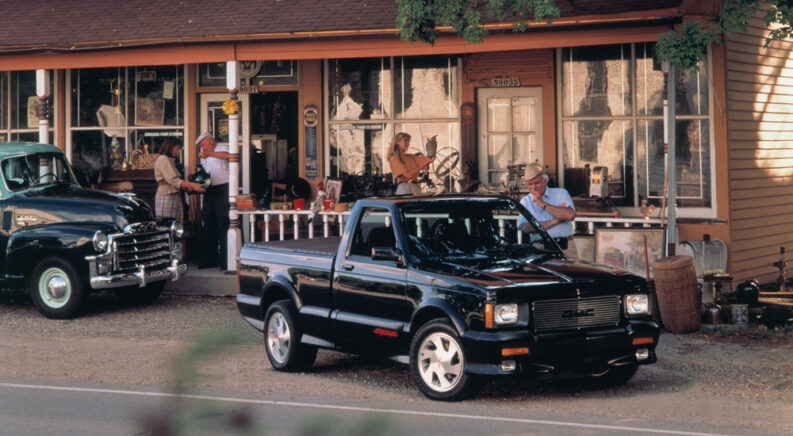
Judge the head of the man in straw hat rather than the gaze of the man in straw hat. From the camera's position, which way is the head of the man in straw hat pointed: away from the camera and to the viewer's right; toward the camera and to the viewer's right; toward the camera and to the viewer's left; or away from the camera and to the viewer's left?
toward the camera and to the viewer's left

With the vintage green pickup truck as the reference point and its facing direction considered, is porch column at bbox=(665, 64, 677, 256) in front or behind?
in front

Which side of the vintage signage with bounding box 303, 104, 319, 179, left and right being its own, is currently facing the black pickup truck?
front

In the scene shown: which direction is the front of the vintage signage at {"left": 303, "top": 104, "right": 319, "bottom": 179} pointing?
toward the camera

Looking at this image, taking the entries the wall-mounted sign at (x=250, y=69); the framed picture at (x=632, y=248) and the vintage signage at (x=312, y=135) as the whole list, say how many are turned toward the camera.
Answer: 3

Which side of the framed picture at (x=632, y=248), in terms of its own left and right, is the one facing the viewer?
front

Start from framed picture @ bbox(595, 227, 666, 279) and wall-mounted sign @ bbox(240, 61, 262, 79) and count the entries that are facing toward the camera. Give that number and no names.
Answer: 2

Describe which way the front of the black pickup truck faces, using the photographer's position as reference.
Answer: facing the viewer and to the right of the viewer

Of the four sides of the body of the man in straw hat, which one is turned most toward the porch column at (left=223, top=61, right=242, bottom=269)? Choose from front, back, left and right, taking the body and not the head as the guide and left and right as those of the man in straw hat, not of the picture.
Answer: right

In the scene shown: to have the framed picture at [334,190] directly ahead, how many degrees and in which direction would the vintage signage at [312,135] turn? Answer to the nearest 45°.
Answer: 0° — it already faces it

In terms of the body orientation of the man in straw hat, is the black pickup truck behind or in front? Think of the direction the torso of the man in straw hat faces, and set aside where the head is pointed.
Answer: in front

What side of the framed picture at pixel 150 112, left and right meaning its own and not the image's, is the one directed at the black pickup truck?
front

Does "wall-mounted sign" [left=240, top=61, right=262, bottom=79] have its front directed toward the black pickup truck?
yes

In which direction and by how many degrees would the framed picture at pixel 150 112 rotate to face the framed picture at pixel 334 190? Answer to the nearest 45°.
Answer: approximately 45° to its left

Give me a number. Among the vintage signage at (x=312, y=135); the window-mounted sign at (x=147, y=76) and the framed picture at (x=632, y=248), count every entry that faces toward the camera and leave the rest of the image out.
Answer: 3
